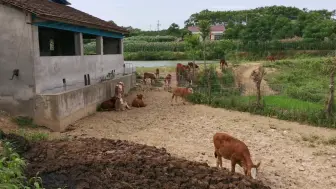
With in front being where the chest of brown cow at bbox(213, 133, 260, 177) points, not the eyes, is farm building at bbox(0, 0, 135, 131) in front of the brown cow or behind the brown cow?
behind

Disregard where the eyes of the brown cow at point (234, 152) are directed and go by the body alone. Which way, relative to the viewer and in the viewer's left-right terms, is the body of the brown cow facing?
facing the viewer and to the right of the viewer
